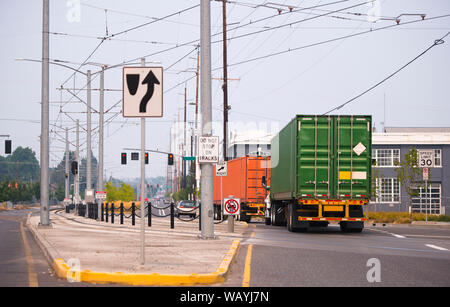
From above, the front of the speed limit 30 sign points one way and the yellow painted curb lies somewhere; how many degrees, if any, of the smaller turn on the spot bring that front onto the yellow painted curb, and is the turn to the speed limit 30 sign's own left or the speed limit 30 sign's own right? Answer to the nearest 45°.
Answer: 0° — it already faces it

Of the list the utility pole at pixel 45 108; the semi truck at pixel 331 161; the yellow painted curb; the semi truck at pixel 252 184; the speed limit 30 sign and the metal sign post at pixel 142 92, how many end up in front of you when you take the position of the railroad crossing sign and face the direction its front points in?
2

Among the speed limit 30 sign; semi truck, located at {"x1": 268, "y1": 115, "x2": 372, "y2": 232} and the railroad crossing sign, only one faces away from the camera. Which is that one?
the semi truck

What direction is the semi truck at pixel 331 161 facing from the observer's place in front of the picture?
facing away from the viewer

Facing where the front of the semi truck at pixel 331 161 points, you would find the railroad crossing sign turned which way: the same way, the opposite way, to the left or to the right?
the opposite way

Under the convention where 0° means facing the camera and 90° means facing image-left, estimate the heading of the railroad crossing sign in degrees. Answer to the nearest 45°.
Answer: approximately 0°

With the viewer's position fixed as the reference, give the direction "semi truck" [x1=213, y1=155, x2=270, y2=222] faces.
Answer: facing away from the viewer and to the left of the viewer

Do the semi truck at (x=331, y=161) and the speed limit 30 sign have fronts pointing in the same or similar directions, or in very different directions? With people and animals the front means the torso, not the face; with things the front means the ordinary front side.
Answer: very different directions

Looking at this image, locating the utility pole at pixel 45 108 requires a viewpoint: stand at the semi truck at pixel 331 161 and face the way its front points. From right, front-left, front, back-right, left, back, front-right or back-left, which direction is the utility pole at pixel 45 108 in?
left

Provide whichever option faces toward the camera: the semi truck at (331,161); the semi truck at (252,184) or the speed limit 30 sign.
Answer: the speed limit 30 sign

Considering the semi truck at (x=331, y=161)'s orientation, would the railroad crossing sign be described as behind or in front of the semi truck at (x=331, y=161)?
behind

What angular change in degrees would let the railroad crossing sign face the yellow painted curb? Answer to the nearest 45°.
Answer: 0° — it already faces it

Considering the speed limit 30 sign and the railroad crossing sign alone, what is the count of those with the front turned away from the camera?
0
